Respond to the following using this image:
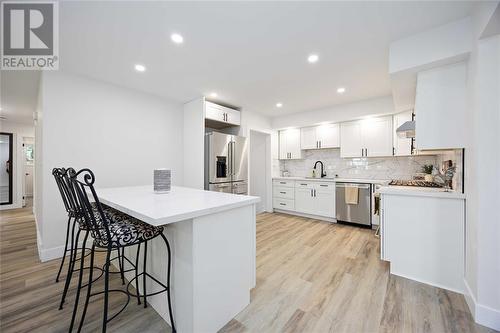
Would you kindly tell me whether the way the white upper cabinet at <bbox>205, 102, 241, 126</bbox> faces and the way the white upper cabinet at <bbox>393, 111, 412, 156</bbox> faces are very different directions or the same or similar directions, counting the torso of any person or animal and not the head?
very different directions

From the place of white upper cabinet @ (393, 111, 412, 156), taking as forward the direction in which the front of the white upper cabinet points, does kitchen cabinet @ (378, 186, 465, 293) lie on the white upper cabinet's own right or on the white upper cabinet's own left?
on the white upper cabinet's own left

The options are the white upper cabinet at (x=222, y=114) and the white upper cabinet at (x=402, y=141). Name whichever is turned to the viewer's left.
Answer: the white upper cabinet at (x=402, y=141)

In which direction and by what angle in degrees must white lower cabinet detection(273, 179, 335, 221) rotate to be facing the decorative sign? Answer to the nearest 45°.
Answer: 0° — it already faces it

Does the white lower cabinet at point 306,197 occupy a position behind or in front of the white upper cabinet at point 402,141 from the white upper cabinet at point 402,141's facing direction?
in front

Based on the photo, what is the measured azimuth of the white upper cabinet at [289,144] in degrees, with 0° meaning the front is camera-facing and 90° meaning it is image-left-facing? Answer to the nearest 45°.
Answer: approximately 45°

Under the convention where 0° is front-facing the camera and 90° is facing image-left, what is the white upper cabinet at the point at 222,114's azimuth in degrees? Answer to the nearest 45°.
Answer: approximately 315°
